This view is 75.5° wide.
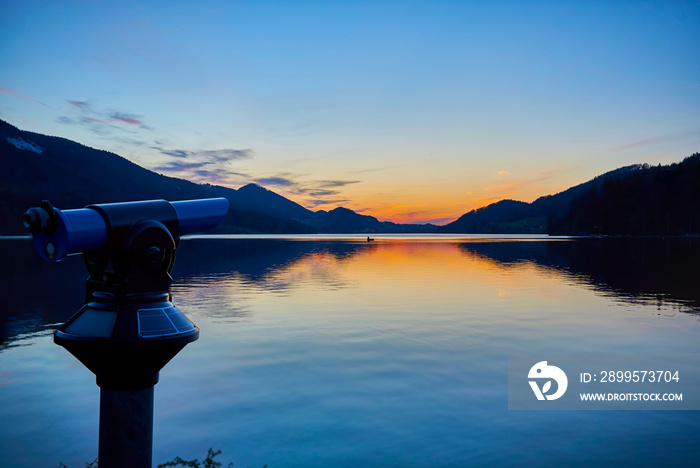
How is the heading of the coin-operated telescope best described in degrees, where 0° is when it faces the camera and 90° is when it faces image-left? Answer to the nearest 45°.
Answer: approximately 225°
